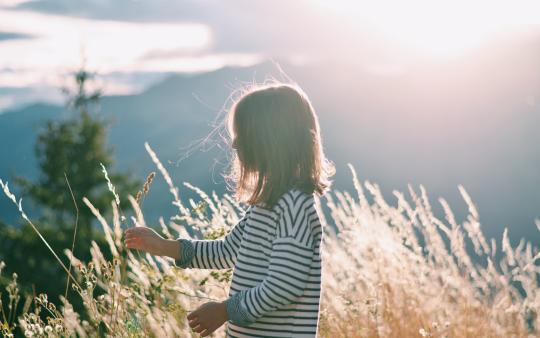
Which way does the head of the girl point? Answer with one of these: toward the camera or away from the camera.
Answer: away from the camera

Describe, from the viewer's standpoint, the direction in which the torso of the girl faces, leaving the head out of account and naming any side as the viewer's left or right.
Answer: facing to the left of the viewer
